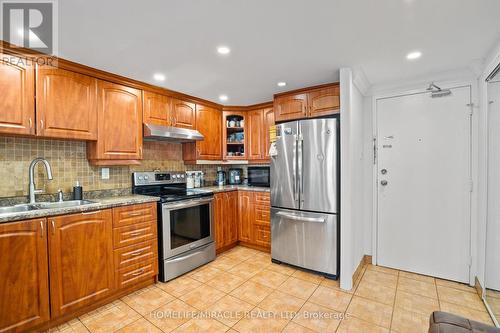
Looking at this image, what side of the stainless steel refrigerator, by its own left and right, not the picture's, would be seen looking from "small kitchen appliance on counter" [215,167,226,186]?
right

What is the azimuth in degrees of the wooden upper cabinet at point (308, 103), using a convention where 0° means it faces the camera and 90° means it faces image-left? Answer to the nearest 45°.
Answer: approximately 45°

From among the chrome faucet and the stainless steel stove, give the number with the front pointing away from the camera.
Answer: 0

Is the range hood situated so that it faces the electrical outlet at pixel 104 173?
no

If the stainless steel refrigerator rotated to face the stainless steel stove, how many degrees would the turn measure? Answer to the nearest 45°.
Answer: approximately 45° to its right

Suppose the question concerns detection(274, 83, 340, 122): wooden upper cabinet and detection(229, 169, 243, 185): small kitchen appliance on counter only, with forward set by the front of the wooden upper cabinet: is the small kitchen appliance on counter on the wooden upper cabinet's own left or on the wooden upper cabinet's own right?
on the wooden upper cabinet's own right

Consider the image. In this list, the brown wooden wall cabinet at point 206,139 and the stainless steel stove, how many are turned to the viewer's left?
0

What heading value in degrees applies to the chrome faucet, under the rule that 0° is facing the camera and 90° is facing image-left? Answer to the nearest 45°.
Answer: approximately 315°

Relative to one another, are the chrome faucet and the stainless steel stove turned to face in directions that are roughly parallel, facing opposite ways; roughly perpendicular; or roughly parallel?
roughly parallel

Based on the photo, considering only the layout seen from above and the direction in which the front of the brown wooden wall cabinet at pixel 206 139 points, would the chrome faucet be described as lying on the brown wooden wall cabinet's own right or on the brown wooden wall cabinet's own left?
on the brown wooden wall cabinet's own right

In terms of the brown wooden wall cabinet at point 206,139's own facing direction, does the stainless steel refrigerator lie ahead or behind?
ahead

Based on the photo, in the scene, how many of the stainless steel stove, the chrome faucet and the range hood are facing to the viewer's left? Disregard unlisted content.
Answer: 0

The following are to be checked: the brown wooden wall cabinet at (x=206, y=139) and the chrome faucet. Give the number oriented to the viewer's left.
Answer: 0

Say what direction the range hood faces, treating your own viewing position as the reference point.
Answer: facing the viewer and to the right of the viewer

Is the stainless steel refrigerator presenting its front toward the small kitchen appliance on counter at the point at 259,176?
no

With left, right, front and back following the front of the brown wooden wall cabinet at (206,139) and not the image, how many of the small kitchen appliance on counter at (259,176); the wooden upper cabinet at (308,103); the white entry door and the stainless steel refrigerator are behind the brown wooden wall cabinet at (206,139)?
0

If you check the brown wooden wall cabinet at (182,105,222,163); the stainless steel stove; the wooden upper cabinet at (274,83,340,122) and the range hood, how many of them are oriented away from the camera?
0

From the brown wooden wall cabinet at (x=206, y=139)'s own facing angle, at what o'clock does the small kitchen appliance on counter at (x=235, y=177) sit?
The small kitchen appliance on counter is roughly at 9 o'clock from the brown wooden wall cabinet.

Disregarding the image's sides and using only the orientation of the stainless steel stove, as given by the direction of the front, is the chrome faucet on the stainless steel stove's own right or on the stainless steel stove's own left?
on the stainless steel stove's own right

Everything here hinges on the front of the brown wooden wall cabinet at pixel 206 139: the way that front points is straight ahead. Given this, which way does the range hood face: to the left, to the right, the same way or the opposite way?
the same way

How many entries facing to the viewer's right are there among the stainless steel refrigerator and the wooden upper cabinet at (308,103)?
0
